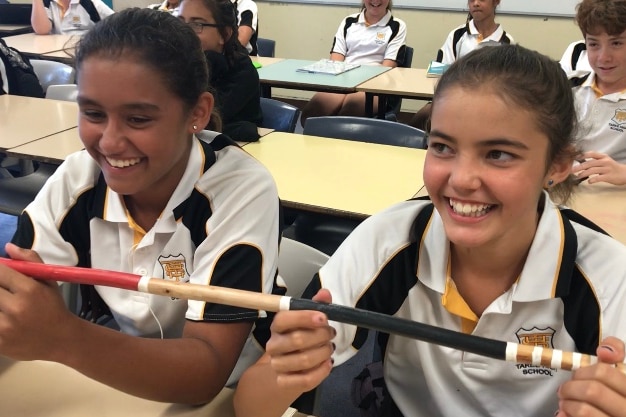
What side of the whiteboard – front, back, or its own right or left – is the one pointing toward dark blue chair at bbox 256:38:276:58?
right

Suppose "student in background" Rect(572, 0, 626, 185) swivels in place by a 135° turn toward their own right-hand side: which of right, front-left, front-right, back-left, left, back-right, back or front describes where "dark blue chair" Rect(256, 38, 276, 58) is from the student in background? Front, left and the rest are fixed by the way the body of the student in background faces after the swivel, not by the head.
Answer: front-left

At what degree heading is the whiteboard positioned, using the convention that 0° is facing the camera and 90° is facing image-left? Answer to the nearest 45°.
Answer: approximately 0°

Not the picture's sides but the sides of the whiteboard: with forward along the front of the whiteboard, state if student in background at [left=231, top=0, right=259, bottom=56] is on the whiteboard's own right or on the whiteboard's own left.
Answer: on the whiteboard's own right

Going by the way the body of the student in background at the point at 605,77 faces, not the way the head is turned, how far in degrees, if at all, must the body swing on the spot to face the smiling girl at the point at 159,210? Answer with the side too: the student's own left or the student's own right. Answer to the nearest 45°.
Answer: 0° — they already face them

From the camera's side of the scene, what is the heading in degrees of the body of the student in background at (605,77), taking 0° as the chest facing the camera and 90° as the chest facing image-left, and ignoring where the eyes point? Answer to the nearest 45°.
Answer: approximately 45°

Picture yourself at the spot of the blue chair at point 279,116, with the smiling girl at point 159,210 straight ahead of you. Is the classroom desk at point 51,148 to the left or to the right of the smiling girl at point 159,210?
right
